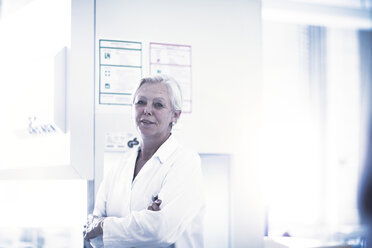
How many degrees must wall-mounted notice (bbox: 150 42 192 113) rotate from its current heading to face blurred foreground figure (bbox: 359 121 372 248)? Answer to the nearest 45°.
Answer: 0° — it already faces them

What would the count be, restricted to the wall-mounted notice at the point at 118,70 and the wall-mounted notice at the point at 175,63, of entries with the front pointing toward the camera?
2

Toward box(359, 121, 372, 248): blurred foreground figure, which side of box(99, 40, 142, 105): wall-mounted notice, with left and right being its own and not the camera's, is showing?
front

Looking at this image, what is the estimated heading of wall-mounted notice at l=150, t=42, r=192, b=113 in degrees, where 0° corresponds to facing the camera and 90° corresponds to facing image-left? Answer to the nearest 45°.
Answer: approximately 0°

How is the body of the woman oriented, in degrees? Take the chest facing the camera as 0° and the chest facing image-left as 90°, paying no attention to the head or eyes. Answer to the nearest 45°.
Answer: approximately 45°
